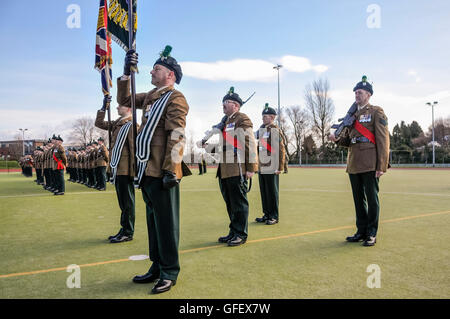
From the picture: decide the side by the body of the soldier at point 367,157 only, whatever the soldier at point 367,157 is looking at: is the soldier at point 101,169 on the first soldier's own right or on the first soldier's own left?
on the first soldier's own right

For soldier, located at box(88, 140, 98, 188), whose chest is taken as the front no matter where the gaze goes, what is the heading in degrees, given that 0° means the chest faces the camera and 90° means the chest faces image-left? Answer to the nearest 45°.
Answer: approximately 315°

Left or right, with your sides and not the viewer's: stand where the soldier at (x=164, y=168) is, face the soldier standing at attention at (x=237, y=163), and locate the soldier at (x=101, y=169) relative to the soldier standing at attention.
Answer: left

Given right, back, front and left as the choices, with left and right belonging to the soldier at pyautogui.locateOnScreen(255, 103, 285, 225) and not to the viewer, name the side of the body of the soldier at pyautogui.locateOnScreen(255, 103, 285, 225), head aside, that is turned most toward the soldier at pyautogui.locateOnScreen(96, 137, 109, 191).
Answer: right

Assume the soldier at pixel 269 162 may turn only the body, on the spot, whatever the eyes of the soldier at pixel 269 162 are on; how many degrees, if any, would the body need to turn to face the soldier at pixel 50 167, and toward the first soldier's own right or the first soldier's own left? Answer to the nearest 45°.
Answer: approximately 90° to the first soldier's own right
